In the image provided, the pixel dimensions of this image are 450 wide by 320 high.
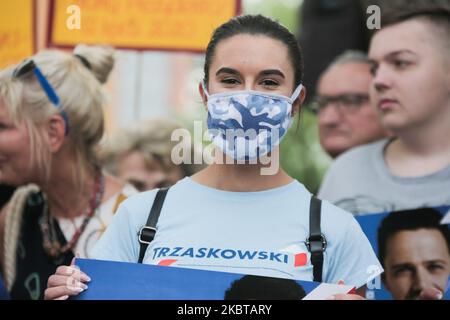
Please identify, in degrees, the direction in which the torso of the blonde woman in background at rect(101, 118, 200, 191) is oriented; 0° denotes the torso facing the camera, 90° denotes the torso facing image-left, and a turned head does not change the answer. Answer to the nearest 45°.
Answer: approximately 0°

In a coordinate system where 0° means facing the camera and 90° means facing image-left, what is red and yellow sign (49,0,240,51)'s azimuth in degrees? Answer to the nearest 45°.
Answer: approximately 0°

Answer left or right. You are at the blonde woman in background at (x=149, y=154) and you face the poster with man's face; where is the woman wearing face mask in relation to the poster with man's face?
right

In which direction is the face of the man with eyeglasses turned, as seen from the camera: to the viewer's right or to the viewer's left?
to the viewer's left

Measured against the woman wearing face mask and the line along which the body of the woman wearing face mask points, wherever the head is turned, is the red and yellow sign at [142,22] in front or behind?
behind
